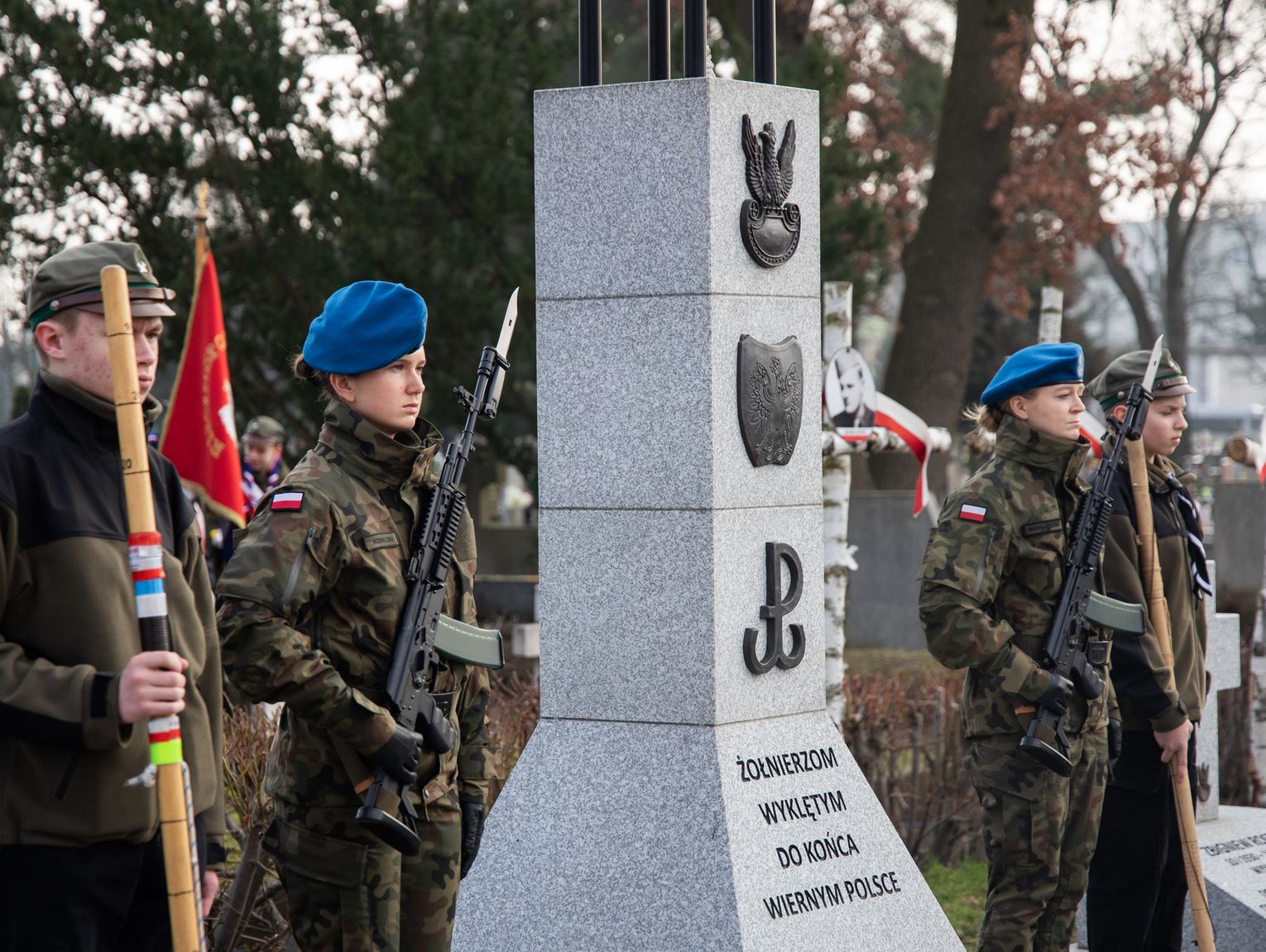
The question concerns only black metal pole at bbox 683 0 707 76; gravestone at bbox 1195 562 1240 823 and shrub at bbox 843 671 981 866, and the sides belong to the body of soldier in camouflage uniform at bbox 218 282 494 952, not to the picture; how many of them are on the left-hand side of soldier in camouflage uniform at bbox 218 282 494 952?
3

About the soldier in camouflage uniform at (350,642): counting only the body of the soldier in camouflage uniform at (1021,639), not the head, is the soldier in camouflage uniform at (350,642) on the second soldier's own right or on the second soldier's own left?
on the second soldier's own right

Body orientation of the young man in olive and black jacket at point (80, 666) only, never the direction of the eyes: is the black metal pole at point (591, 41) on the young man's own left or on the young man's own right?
on the young man's own left

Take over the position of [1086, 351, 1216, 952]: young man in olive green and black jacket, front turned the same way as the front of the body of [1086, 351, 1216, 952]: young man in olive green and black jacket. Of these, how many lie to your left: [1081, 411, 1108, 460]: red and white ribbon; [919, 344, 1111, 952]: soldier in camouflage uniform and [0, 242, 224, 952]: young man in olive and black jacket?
1

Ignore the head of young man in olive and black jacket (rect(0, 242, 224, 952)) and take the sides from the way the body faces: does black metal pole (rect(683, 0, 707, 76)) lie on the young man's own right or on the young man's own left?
on the young man's own left
